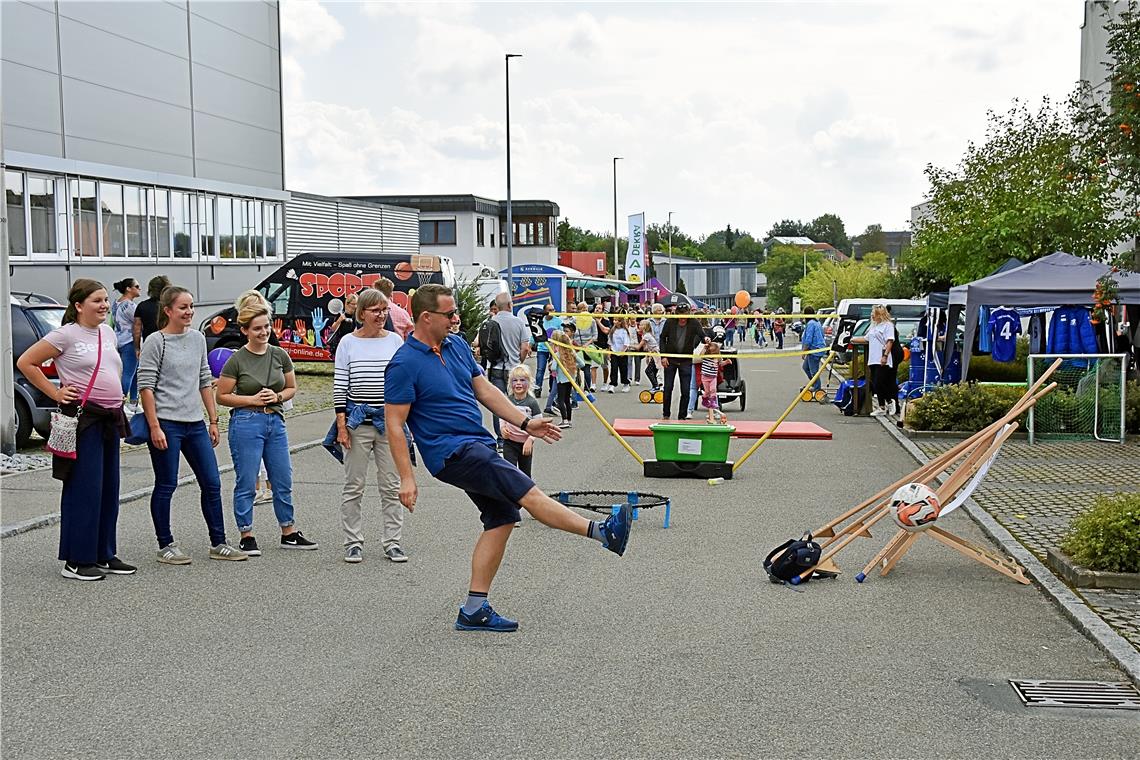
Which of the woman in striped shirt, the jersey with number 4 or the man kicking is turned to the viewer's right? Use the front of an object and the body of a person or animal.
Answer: the man kicking

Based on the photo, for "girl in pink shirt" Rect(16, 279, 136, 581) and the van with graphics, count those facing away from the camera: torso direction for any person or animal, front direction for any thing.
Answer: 0

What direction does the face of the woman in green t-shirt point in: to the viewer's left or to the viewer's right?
to the viewer's right

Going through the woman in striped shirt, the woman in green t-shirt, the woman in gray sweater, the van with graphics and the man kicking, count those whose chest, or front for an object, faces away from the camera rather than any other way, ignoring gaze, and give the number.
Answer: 0

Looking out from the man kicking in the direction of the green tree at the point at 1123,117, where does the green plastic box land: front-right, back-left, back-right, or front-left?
front-left

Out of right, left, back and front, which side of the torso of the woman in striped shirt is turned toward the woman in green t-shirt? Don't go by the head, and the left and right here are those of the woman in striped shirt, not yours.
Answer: right

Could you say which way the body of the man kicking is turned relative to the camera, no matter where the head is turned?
to the viewer's right

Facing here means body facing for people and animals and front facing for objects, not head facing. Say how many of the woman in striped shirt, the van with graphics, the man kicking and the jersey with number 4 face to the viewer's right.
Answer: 1

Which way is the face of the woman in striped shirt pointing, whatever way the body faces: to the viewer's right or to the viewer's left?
to the viewer's right

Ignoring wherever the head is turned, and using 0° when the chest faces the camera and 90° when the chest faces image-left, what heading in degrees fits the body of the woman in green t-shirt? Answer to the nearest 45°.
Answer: approximately 315°

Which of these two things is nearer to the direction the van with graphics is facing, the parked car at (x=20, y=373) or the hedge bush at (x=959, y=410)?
the parked car
